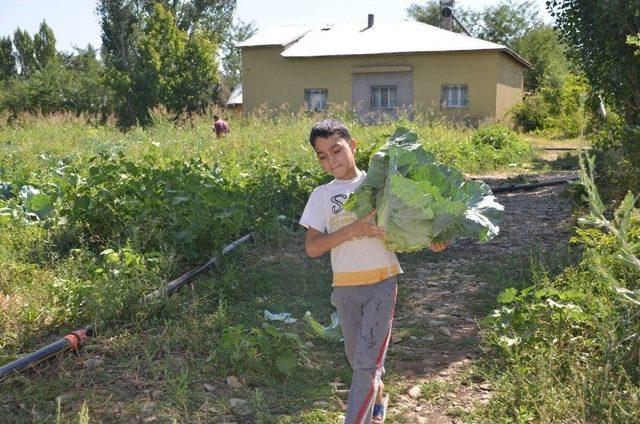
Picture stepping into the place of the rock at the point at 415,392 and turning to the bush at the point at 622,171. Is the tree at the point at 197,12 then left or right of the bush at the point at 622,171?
left

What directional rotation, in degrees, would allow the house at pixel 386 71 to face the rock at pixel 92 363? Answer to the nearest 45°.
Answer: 0° — it already faces it

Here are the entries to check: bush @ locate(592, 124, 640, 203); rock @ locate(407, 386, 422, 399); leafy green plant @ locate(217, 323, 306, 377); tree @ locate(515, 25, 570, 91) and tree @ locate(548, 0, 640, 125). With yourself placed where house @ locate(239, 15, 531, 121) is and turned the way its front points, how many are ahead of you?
4

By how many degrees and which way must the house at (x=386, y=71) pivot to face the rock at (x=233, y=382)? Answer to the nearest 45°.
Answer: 0° — it already faces it

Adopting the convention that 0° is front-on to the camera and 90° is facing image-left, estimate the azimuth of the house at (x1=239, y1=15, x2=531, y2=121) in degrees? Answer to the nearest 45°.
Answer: approximately 0°

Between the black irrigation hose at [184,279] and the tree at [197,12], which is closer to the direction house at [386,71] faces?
the black irrigation hose

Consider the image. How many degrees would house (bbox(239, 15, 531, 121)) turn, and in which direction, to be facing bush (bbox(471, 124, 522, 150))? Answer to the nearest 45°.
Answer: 0° — it already faces it

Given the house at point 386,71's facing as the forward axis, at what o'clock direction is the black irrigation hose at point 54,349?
The black irrigation hose is roughly at 12 o'clock from the house.

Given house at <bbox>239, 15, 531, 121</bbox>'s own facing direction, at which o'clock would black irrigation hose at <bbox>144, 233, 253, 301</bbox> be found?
The black irrigation hose is roughly at 12 o'clock from the house.

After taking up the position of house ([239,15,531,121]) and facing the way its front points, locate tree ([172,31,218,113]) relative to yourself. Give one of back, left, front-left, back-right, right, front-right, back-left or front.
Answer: back-right

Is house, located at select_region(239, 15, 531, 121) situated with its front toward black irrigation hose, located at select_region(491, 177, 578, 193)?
yes

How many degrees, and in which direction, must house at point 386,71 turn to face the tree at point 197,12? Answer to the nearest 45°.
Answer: approximately 135° to its right
